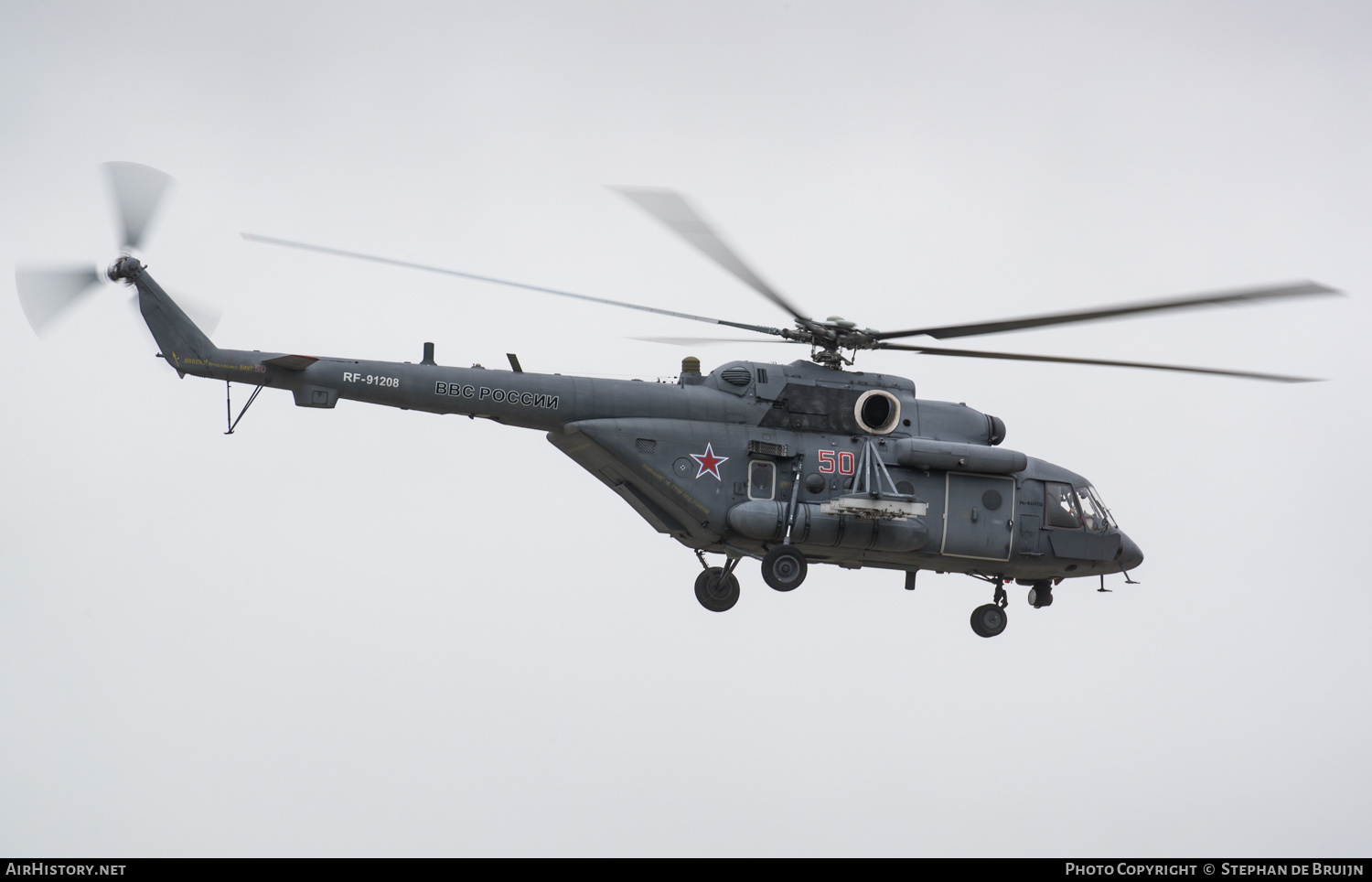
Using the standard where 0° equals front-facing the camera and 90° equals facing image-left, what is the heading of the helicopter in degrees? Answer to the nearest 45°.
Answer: approximately 270°
